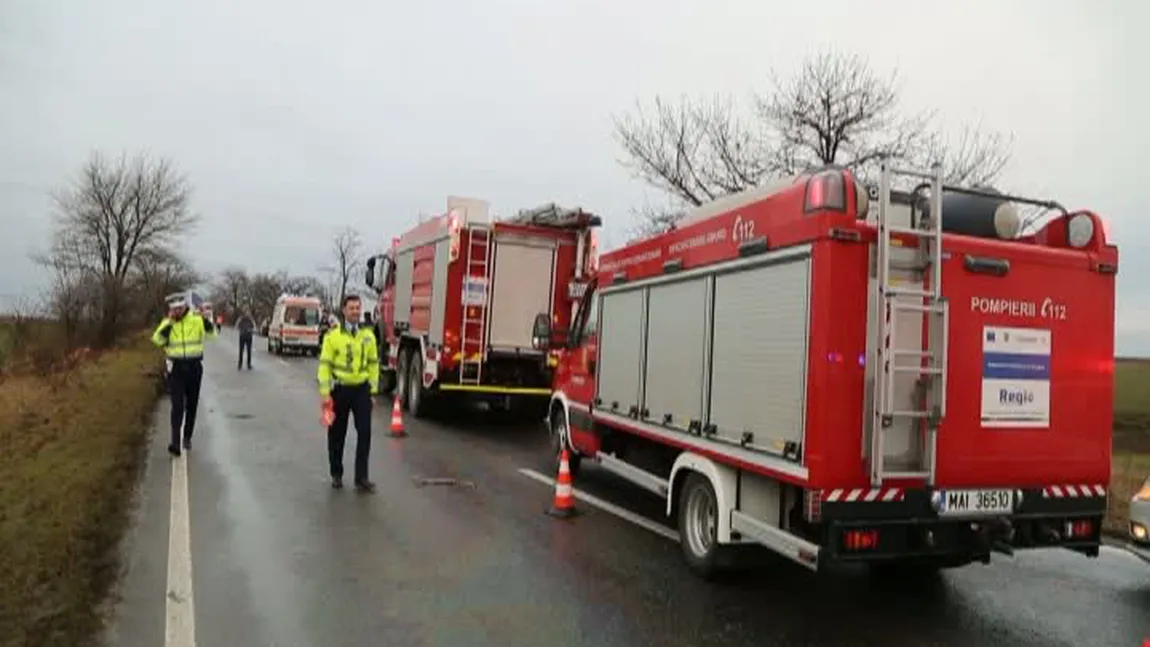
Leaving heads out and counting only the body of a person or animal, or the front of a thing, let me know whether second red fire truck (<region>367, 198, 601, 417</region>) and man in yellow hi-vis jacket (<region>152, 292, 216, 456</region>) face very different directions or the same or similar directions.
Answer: very different directions

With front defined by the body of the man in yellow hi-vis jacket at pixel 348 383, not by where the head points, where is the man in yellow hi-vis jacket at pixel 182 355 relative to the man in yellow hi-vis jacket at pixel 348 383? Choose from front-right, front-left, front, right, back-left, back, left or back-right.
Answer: back-right

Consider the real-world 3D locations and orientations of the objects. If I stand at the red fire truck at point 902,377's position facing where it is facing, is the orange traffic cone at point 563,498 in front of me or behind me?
in front

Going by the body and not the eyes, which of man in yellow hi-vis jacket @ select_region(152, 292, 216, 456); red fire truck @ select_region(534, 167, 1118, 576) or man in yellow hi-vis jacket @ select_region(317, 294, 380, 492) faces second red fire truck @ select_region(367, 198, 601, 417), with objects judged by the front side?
the red fire truck

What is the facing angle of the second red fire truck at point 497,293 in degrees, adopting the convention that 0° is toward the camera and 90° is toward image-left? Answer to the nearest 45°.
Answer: approximately 135°

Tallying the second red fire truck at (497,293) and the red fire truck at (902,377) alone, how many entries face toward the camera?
0

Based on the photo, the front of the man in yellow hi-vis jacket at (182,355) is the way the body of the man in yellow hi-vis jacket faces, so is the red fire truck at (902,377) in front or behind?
in front

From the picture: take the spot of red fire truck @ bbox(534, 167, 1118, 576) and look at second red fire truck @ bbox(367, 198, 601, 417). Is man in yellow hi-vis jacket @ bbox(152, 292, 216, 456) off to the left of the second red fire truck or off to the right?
left

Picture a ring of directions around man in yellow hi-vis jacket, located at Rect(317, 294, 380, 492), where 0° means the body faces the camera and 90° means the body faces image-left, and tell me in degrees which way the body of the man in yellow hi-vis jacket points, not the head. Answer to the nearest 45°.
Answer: approximately 0°

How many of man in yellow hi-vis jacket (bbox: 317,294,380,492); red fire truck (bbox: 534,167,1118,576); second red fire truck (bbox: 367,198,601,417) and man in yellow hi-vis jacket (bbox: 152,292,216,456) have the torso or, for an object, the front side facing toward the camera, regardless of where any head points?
2

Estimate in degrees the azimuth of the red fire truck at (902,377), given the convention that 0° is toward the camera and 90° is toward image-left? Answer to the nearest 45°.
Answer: approximately 135°
